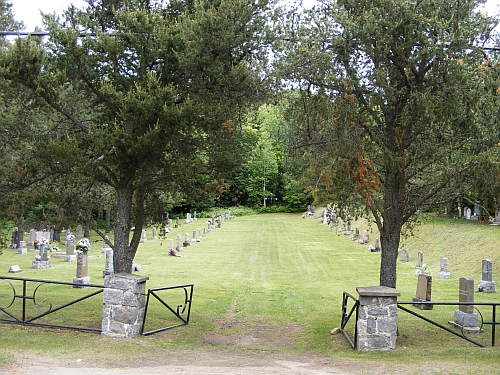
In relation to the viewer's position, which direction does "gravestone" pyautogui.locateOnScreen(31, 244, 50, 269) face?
facing the viewer and to the right of the viewer

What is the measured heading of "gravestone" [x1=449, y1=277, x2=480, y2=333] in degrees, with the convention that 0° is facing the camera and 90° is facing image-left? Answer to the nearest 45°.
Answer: approximately 45°

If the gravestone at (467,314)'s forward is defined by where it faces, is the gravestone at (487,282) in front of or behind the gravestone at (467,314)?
behind

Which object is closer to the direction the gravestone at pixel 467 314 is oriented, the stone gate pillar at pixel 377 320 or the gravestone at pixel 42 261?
the stone gate pillar

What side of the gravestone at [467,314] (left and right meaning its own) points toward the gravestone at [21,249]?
right

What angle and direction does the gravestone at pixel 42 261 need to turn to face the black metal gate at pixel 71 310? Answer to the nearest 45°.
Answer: approximately 45° to its right

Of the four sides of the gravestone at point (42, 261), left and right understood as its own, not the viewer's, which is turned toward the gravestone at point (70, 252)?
left

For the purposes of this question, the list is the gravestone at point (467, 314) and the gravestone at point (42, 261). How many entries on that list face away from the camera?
0

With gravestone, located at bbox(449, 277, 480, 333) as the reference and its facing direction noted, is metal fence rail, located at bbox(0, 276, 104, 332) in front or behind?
in front

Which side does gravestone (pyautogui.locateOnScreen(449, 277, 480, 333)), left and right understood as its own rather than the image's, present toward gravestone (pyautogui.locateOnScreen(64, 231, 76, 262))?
right

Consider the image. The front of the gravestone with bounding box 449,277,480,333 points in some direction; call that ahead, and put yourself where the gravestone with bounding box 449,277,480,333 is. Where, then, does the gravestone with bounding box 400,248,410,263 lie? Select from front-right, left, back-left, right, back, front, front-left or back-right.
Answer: back-right
